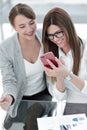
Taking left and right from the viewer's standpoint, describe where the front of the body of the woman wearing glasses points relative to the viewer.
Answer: facing the viewer and to the left of the viewer
